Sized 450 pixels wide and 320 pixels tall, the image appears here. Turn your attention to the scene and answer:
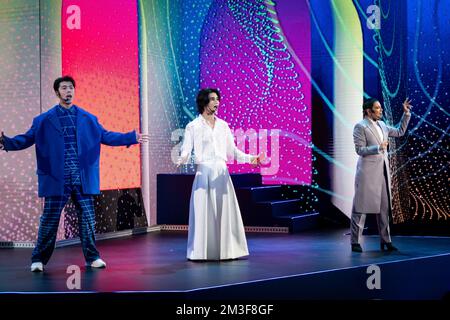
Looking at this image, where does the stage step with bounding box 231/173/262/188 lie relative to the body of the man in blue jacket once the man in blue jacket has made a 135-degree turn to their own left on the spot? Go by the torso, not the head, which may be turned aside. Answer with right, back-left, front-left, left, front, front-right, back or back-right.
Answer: front

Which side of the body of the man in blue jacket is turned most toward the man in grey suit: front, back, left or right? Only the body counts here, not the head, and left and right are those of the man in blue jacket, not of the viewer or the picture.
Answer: left

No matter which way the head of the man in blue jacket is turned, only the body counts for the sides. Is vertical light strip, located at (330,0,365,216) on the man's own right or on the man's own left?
on the man's own left

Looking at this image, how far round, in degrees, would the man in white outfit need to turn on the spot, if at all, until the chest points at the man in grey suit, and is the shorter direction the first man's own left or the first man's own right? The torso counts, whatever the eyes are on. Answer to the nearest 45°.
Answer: approximately 45° to the first man's own left

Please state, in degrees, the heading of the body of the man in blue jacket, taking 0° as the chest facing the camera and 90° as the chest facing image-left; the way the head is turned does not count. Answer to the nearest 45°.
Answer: approximately 0°

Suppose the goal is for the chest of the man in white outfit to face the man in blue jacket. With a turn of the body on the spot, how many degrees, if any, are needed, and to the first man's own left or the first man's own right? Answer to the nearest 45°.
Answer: approximately 90° to the first man's own right

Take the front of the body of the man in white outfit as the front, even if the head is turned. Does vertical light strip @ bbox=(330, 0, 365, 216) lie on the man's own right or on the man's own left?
on the man's own left
